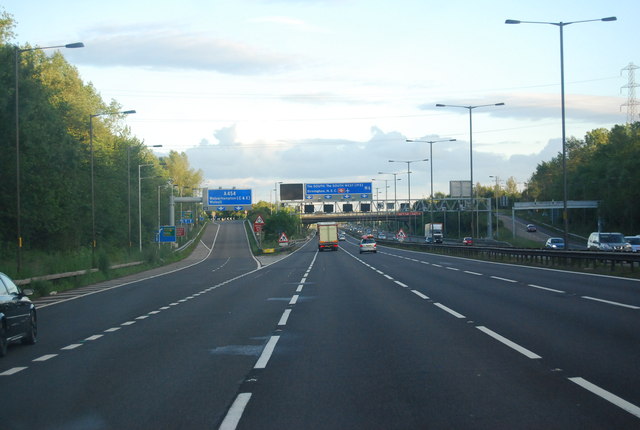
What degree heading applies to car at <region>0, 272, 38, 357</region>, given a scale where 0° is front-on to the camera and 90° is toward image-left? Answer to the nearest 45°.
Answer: approximately 225°
